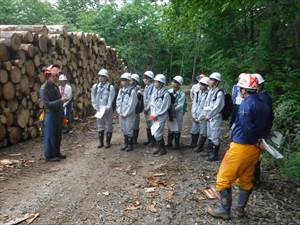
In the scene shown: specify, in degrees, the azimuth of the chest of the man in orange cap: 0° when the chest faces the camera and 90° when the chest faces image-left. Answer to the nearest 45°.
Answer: approximately 270°

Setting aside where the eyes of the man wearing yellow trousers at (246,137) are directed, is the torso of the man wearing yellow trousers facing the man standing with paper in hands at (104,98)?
yes

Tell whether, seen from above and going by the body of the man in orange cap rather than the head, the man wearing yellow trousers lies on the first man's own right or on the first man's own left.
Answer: on the first man's own right

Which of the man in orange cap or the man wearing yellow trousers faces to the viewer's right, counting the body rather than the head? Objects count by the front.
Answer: the man in orange cap

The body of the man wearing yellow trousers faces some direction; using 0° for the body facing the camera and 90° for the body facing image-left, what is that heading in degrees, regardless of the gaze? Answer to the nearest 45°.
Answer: approximately 135°

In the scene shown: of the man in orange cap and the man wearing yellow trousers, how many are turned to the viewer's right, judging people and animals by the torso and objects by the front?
1
